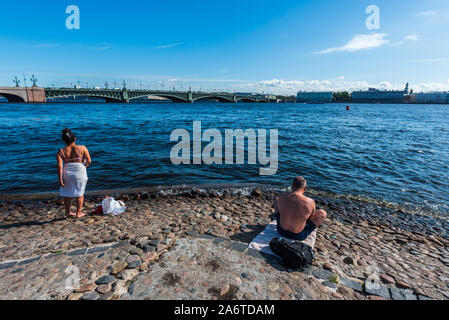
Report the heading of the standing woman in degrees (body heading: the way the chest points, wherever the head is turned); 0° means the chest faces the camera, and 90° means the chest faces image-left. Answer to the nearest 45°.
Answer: approximately 180°

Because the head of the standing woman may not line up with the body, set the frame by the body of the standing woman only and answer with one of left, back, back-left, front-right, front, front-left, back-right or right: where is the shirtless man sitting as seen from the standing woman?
back-right

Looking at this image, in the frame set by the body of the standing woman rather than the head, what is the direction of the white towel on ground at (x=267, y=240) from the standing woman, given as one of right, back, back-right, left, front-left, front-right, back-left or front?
back-right
